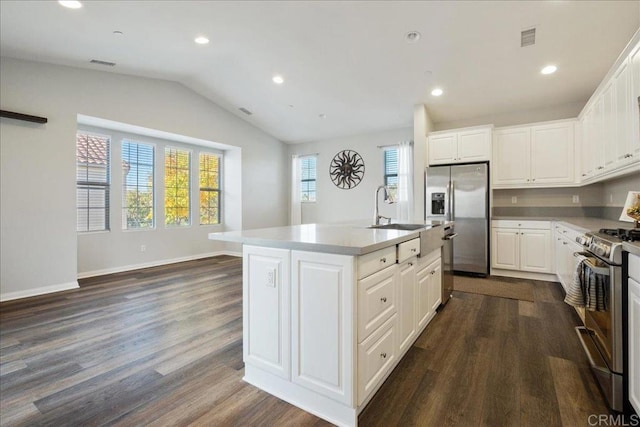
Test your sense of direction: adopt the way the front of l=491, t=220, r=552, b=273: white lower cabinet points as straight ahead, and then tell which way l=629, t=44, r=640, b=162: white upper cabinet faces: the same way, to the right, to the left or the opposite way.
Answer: to the right

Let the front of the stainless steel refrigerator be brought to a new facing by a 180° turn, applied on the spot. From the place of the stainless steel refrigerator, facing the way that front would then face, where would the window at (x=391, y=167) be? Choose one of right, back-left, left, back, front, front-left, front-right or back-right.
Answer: front-left

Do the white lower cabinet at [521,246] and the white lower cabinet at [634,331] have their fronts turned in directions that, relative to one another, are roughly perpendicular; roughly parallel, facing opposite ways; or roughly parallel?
roughly perpendicular

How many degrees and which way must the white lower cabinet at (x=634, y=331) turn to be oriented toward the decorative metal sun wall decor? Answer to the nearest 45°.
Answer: approximately 45° to its right

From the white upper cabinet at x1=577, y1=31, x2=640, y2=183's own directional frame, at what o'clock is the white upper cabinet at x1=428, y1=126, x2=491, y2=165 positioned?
the white upper cabinet at x1=428, y1=126, x2=491, y2=165 is roughly at 1 o'clock from the white upper cabinet at x1=577, y1=31, x2=640, y2=183.

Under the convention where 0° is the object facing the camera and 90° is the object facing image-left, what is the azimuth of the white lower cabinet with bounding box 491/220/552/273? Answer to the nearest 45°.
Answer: approximately 0°

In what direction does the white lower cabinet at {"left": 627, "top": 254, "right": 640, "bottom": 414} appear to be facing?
to the viewer's left

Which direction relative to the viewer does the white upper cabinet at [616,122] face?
to the viewer's left
